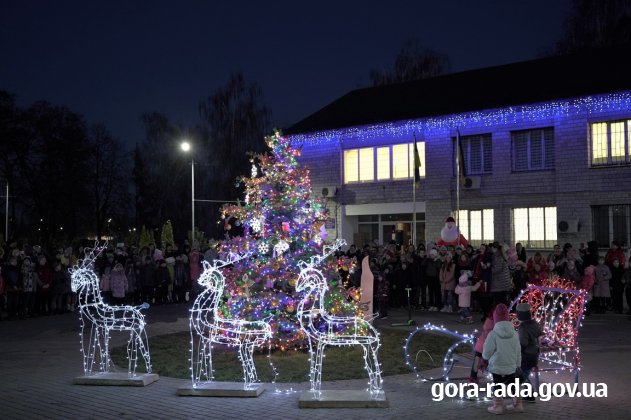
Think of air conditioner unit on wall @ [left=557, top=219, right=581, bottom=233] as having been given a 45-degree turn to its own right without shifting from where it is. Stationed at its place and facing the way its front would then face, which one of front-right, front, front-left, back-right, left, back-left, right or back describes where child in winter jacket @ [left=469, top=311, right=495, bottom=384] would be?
front-left

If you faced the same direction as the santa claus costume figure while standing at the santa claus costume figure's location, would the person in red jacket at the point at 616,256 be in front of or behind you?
in front

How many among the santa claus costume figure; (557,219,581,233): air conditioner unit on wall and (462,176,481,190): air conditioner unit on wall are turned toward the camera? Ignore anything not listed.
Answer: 3

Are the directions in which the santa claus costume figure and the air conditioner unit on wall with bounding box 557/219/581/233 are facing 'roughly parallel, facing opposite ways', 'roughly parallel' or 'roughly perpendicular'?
roughly parallel

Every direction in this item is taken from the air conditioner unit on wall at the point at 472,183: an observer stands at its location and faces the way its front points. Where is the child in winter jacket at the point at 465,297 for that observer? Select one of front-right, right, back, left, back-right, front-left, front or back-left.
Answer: front

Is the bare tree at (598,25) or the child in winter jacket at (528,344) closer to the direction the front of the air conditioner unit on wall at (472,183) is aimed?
the child in winter jacket

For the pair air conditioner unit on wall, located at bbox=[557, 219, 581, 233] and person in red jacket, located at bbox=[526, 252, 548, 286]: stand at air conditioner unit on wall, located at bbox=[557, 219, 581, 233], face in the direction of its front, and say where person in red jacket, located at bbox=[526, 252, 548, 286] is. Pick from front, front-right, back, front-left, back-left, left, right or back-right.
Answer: front

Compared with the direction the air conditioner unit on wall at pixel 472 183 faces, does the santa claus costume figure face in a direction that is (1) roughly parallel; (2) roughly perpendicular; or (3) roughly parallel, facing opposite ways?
roughly parallel

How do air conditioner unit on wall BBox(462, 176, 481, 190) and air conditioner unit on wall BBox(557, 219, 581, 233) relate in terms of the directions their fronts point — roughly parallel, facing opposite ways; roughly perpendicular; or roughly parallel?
roughly parallel

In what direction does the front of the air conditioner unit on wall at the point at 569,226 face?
toward the camera

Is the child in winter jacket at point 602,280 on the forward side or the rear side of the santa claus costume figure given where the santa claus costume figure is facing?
on the forward side

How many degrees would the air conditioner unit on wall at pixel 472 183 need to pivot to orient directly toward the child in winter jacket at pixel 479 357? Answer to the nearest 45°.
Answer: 0° — it already faces them

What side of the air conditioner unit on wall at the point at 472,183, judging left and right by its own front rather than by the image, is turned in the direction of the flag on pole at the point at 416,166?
right

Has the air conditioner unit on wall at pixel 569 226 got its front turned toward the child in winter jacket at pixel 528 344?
yes

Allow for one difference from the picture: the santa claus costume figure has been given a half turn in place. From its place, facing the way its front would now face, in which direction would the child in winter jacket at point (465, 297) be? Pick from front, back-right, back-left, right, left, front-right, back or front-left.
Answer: back

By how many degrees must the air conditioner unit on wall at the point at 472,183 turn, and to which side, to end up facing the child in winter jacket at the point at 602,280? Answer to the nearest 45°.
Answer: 0° — it already faces them

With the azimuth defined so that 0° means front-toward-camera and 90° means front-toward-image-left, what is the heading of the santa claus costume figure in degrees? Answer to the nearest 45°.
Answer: approximately 0°

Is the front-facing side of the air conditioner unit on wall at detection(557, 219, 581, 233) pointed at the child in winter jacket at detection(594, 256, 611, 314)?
yes

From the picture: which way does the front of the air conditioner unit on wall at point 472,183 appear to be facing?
toward the camera
